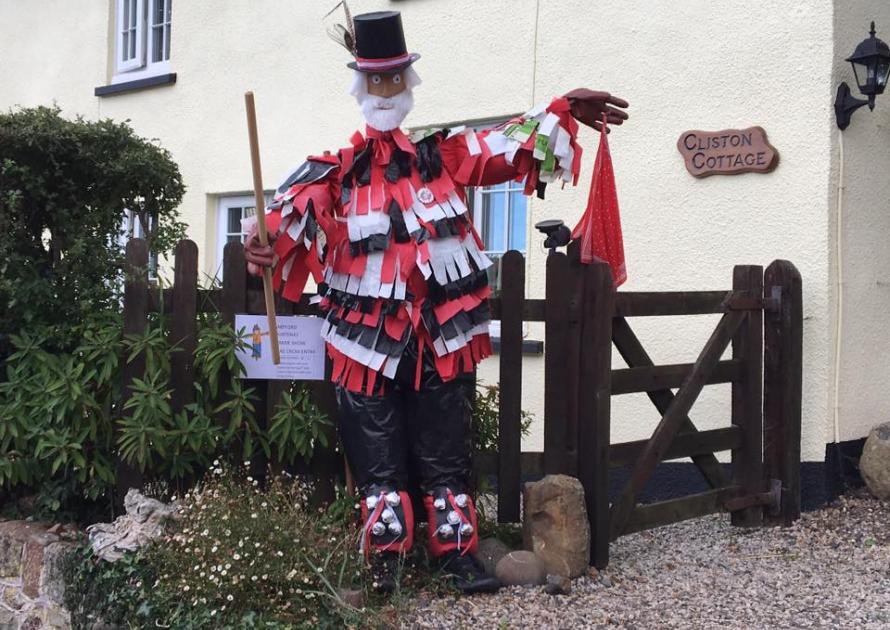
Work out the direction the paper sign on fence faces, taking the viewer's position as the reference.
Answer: facing the viewer

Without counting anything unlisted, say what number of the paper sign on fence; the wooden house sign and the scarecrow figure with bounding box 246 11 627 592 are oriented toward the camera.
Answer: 3

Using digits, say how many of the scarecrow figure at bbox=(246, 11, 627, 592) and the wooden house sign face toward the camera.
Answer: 2

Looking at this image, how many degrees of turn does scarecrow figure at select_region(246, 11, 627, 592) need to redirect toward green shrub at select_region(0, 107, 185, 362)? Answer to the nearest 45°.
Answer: approximately 135° to its right

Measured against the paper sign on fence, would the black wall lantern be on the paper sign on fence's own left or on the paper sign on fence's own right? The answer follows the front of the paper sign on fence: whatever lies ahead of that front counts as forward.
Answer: on the paper sign on fence's own left

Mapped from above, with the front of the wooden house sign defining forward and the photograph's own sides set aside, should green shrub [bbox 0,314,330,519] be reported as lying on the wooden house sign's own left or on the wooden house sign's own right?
on the wooden house sign's own right

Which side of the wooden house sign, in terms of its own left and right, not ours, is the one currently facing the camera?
front

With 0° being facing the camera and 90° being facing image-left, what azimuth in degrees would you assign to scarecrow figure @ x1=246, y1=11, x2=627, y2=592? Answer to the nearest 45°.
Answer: approximately 0°

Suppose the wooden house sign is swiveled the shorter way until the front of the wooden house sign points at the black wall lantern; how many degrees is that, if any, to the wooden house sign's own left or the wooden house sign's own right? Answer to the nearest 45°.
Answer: approximately 90° to the wooden house sign's own left
